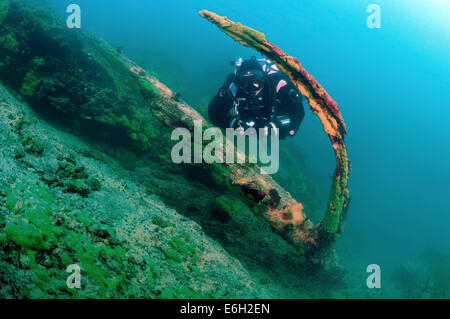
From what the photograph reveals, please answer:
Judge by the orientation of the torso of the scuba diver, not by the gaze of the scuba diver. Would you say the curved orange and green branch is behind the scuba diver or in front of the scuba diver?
in front

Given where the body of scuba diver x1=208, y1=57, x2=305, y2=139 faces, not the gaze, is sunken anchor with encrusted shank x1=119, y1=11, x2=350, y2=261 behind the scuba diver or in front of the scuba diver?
in front

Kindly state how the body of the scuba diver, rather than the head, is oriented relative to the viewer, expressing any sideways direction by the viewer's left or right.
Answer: facing the viewer
